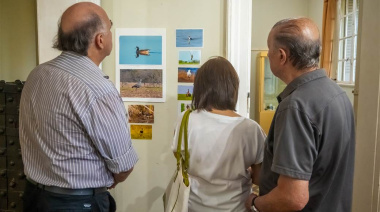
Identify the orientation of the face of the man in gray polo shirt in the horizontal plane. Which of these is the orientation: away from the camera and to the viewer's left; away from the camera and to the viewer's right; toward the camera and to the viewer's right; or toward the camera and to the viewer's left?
away from the camera and to the viewer's left

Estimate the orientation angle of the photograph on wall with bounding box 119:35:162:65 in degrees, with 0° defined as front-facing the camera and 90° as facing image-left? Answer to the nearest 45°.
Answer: approximately 0°

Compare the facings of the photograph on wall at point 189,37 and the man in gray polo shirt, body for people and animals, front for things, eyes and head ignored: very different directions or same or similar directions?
very different directions

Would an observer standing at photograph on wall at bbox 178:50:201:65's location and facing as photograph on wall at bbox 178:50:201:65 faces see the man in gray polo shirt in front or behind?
in front

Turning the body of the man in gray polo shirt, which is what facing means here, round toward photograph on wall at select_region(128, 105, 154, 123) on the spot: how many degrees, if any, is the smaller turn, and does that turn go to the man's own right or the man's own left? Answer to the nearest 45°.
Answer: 0° — they already face it

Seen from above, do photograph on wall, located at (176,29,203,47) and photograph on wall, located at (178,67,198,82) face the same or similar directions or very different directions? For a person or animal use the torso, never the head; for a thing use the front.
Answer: same or similar directions

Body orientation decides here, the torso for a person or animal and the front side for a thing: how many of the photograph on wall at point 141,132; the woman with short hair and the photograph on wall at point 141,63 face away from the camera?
1

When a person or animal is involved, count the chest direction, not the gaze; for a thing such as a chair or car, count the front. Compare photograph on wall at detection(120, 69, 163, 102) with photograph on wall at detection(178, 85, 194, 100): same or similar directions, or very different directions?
same or similar directions

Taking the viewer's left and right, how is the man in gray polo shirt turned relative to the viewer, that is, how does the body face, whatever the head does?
facing away from the viewer and to the left of the viewer

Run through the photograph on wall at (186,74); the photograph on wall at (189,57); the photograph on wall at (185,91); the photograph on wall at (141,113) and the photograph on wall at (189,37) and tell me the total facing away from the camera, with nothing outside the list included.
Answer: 0

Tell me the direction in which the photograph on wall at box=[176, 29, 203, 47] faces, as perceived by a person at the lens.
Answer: facing the viewer

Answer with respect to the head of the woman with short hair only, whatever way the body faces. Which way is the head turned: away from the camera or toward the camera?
away from the camera

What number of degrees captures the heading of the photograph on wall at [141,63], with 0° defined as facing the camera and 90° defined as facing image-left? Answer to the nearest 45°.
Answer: approximately 0°

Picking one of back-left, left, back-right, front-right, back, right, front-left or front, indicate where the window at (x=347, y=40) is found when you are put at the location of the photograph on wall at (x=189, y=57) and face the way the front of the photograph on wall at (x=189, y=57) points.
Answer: back-left

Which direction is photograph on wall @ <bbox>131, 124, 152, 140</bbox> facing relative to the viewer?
toward the camera

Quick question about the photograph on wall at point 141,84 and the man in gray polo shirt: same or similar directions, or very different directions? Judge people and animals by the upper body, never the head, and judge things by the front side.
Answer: very different directions

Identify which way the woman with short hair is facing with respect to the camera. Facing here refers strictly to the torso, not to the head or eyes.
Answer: away from the camera
